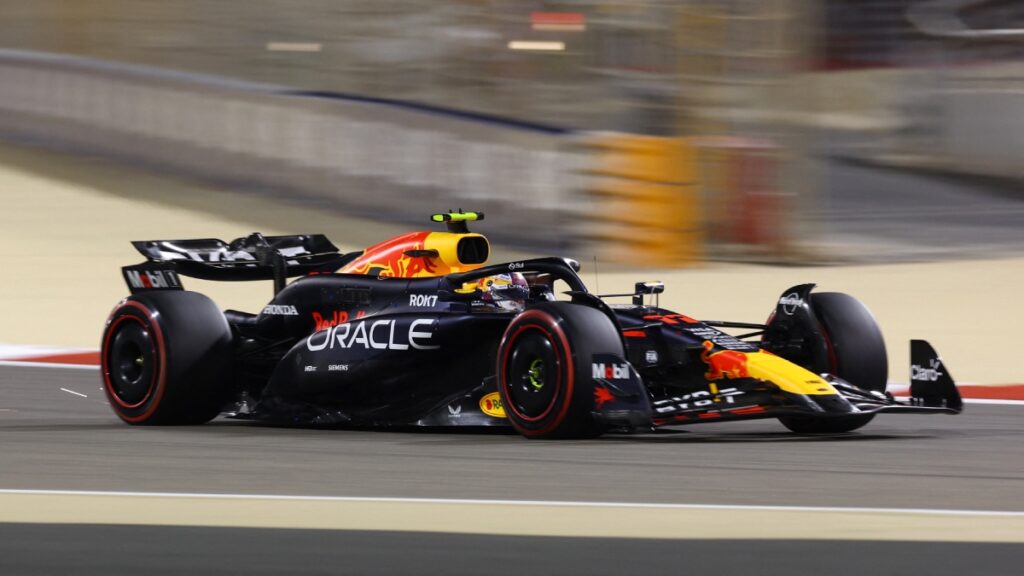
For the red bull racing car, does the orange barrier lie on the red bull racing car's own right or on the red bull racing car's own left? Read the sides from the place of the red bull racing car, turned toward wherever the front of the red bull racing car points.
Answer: on the red bull racing car's own left

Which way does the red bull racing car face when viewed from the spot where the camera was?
facing the viewer and to the right of the viewer

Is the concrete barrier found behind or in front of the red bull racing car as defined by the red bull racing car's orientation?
behind
